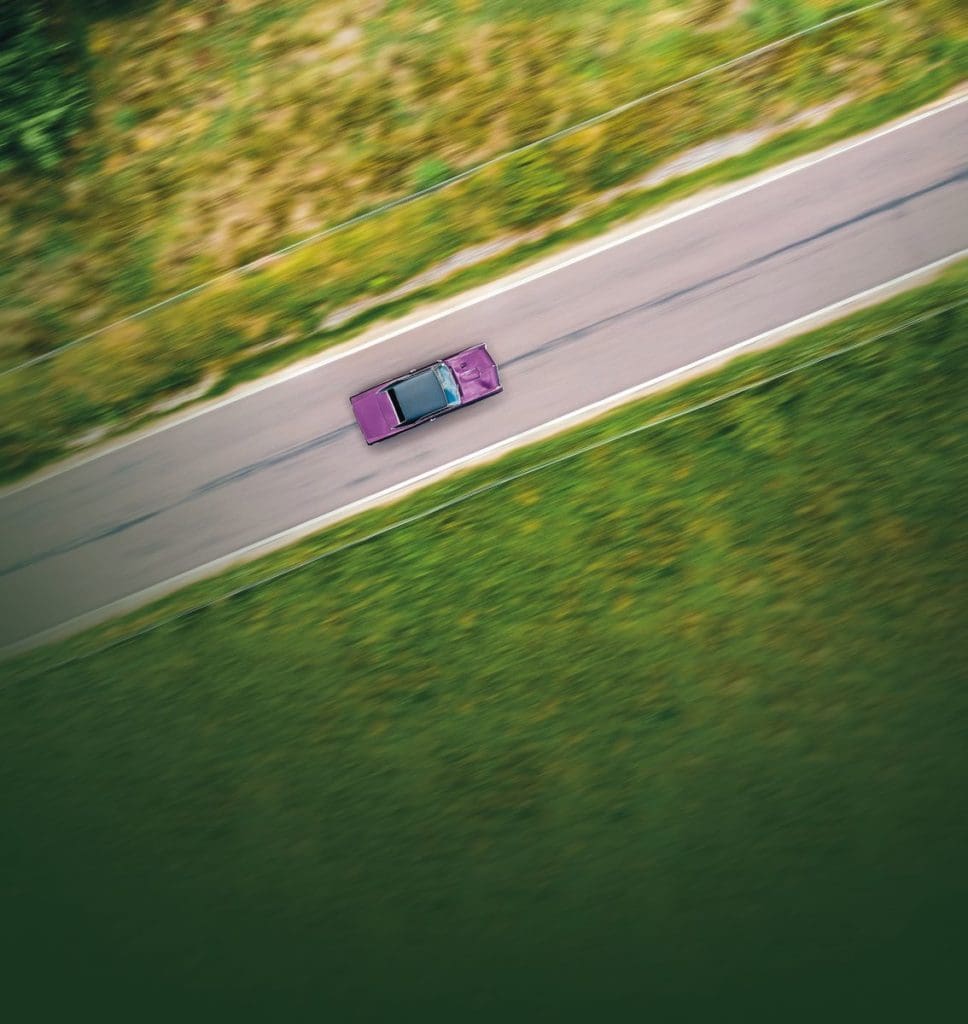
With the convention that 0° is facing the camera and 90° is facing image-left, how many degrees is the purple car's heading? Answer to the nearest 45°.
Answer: approximately 270°

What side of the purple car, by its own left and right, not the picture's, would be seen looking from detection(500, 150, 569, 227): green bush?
front
